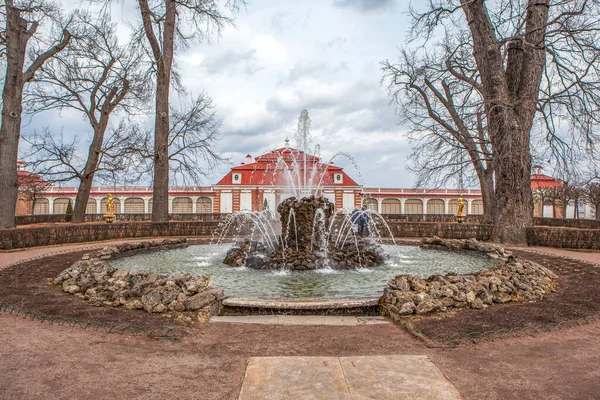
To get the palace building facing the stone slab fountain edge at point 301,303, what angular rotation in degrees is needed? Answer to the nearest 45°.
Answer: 0° — it already faces it

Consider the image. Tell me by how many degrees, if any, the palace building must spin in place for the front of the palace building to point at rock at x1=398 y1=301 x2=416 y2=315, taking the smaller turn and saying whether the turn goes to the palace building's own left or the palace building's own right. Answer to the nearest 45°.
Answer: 0° — it already faces it

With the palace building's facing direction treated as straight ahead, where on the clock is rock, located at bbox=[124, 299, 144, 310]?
The rock is roughly at 12 o'clock from the palace building.

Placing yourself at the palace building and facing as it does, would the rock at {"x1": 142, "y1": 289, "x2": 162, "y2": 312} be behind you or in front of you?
in front

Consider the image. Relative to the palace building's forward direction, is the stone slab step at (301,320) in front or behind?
in front

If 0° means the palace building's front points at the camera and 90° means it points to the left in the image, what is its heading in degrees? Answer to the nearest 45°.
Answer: approximately 0°

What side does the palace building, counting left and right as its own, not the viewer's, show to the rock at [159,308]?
front

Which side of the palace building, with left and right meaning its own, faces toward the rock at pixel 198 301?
front

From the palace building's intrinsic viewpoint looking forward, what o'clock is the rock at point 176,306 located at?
The rock is roughly at 12 o'clock from the palace building.
